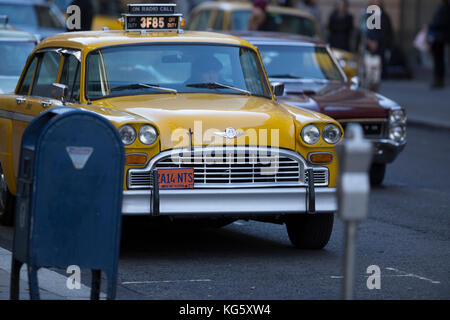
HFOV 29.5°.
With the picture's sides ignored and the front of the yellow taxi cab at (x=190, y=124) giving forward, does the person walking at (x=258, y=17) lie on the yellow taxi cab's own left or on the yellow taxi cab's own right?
on the yellow taxi cab's own left

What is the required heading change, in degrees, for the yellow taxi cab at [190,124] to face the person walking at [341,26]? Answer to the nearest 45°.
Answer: approximately 135° to its left

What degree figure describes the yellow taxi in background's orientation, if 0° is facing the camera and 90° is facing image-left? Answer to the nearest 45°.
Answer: approximately 315°

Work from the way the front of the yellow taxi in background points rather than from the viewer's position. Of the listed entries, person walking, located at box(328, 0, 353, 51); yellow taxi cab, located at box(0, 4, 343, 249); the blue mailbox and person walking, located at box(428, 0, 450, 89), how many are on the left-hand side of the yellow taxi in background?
2

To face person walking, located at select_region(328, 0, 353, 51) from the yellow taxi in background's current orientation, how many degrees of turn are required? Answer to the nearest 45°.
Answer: approximately 90° to its left
